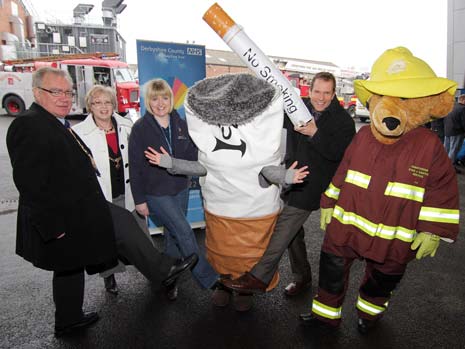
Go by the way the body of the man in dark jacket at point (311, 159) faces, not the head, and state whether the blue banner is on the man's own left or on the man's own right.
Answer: on the man's own right

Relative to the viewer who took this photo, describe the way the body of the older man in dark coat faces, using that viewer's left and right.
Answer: facing to the right of the viewer

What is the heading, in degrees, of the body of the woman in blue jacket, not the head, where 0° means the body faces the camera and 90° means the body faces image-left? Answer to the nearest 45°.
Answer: approximately 315°

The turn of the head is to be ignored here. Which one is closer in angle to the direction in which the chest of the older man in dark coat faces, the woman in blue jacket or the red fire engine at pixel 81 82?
the woman in blue jacket

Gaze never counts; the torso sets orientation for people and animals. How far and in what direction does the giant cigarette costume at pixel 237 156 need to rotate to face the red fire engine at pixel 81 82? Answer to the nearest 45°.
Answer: approximately 135° to its right

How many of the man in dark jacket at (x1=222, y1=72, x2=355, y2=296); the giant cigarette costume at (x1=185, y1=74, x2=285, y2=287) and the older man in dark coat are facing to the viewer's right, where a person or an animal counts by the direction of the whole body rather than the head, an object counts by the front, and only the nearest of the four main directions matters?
1

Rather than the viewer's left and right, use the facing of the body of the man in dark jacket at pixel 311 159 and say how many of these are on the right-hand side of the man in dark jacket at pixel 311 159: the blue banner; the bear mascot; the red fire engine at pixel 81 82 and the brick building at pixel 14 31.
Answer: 3

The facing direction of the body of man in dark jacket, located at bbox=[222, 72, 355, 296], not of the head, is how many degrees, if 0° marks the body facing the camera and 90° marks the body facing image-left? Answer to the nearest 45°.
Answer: approximately 45°

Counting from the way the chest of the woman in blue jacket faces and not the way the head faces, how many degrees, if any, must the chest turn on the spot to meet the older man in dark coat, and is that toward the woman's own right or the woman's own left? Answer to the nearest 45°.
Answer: approximately 90° to the woman's own right
